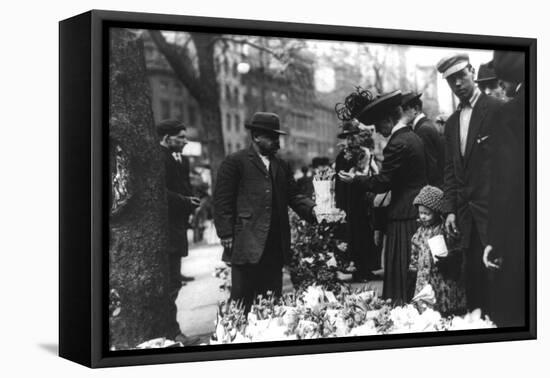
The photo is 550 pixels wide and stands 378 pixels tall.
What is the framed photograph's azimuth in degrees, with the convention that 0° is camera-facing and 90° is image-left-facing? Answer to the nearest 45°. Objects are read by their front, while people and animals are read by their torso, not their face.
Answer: approximately 315°
